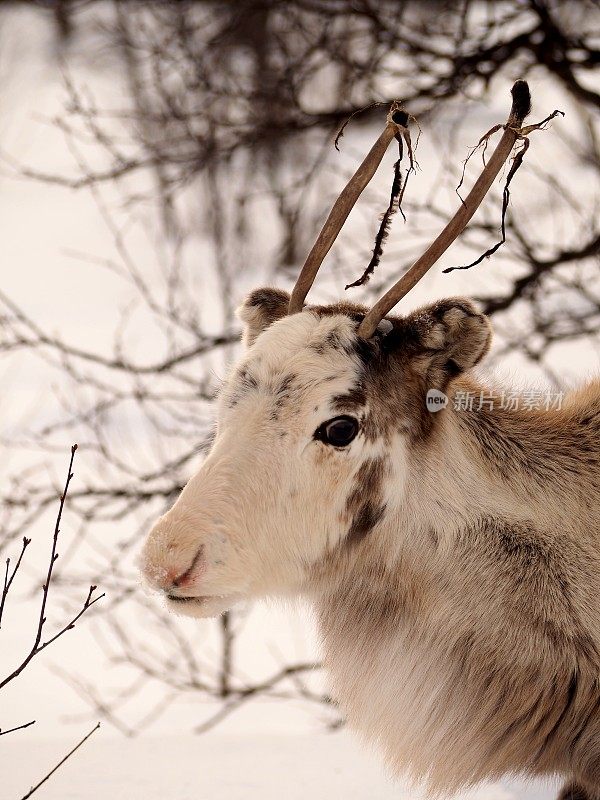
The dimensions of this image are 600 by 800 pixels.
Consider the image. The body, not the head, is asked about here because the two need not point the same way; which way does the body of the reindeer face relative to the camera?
to the viewer's left
